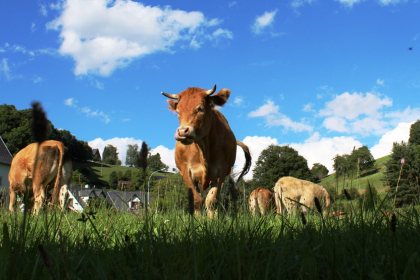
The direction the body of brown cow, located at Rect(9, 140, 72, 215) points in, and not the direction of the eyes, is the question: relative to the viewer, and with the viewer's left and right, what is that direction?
facing away from the viewer and to the left of the viewer

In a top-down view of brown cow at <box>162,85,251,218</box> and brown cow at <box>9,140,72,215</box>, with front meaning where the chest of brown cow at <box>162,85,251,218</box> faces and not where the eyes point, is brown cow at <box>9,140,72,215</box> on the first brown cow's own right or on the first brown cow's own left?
on the first brown cow's own right

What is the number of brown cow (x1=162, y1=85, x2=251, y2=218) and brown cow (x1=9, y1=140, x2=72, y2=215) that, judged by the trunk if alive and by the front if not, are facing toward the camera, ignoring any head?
1

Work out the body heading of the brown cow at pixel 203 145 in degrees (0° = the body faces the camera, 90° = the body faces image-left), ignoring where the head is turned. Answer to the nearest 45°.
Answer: approximately 0°
